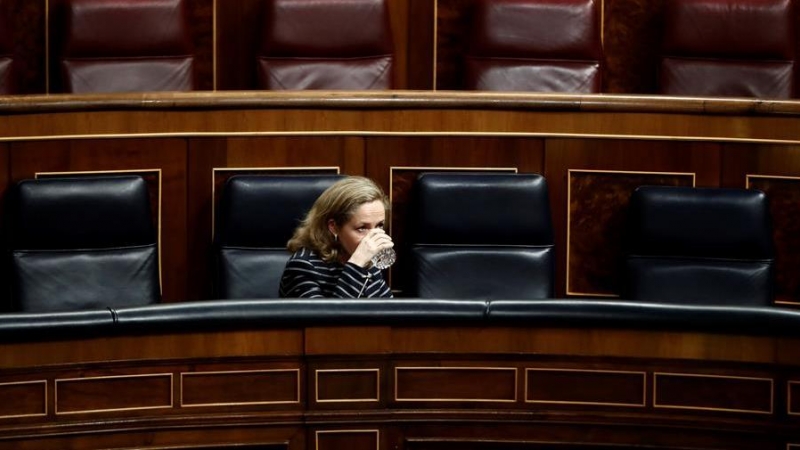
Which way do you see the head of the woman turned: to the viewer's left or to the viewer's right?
to the viewer's right

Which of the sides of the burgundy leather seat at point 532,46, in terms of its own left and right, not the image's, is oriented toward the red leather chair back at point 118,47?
right

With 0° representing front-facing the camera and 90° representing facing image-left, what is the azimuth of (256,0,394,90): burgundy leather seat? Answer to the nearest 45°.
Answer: approximately 0°

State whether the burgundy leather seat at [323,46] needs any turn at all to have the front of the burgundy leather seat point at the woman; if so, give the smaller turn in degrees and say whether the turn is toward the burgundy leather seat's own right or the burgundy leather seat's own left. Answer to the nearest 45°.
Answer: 0° — it already faces them

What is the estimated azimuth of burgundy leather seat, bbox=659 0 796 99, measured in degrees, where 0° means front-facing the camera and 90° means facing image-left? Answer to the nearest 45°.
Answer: approximately 0°

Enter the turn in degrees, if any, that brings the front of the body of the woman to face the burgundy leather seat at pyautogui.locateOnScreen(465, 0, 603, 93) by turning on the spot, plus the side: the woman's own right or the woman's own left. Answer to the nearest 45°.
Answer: approximately 90° to the woman's own left
